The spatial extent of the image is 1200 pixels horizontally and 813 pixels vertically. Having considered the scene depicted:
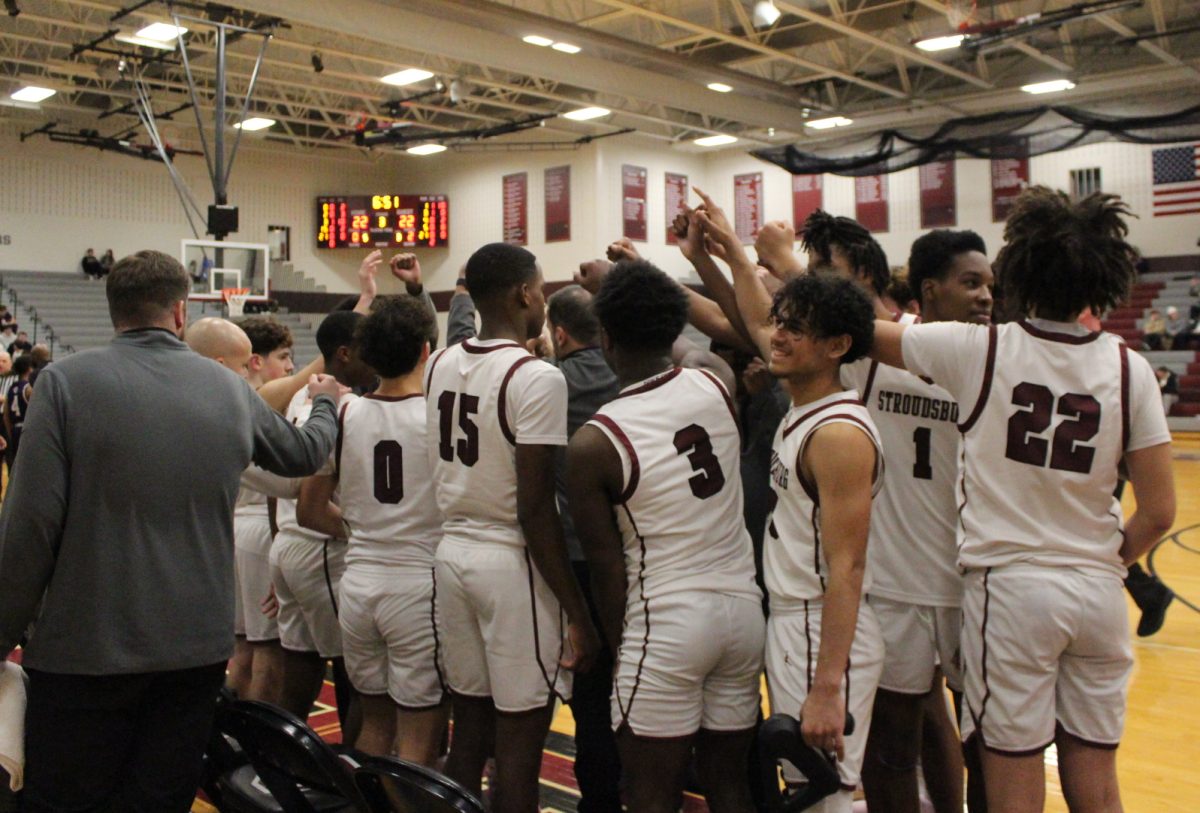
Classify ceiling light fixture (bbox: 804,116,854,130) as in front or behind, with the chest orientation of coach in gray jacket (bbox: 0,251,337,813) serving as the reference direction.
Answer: in front

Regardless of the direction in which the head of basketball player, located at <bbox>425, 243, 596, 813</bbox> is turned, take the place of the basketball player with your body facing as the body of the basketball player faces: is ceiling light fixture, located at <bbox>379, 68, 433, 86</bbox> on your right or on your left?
on your left

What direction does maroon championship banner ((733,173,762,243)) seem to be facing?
toward the camera

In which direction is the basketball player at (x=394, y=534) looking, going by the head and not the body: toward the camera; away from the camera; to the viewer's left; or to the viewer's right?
away from the camera

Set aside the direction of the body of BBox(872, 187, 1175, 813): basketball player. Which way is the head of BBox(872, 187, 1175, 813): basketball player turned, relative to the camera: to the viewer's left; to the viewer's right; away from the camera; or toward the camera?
away from the camera

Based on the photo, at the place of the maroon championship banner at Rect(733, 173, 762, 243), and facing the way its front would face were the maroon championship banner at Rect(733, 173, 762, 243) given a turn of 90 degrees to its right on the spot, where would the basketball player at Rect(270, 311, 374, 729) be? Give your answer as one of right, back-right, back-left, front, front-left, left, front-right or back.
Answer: left

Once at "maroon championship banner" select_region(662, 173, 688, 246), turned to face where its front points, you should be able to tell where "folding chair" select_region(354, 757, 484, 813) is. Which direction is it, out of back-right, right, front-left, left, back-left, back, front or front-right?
front

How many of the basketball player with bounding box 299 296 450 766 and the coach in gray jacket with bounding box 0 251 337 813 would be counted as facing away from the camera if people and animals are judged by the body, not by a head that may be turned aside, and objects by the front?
2

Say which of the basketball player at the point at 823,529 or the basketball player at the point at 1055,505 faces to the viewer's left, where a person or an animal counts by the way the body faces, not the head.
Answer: the basketball player at the point at 823,529

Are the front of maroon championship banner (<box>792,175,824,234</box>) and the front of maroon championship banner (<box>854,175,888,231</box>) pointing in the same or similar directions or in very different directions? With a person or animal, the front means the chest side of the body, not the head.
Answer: same or similar directions

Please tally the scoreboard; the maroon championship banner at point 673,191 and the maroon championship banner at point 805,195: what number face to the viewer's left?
0

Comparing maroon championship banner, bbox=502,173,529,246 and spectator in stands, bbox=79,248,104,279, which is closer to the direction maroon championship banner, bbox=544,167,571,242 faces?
the spectator in stands

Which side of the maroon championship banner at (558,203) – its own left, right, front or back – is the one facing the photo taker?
front

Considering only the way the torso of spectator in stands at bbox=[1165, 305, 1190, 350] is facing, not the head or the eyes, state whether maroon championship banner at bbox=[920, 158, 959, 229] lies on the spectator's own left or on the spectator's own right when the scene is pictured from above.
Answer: on the spectator's own right

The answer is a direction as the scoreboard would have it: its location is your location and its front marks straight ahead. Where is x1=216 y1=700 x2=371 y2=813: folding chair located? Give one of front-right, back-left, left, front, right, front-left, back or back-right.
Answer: front

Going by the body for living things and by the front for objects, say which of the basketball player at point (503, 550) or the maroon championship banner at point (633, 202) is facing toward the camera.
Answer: the maroon championship banner

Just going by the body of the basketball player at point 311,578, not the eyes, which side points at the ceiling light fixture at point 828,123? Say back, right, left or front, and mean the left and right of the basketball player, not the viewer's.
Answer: front

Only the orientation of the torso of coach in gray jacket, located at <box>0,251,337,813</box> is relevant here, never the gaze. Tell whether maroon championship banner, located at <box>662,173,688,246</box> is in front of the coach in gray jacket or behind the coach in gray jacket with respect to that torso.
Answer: in front

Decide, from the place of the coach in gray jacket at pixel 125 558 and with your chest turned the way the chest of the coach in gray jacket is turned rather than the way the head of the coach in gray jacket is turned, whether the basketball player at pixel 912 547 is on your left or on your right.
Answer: on your right
